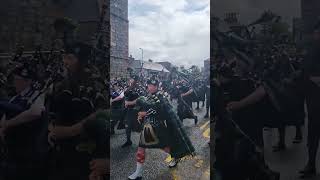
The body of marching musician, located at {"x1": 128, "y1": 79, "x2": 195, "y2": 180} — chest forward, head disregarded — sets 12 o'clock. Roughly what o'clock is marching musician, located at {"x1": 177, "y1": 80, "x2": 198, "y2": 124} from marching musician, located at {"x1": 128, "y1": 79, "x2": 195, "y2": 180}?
marching musician, located at {"x1": 177, "y1": 80, "x2": 198, "y2": 124} is roughly at 7 o'clock from marching musician, located at {"x1": 128, "y1": 79, "x2": 195, "y2": 180}.

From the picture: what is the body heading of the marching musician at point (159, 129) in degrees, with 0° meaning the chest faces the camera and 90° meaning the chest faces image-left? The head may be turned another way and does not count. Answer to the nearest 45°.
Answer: approximately 45°
